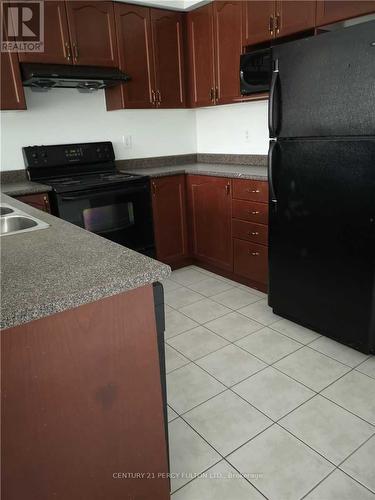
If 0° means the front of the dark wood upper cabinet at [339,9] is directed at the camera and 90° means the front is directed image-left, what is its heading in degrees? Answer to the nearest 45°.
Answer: approximately 45°

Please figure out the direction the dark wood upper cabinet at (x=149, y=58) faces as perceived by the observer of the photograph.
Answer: facing the viewer and to the right of the viewer

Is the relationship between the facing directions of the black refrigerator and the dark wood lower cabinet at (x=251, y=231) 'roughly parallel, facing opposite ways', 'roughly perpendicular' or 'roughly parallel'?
roughly parallel

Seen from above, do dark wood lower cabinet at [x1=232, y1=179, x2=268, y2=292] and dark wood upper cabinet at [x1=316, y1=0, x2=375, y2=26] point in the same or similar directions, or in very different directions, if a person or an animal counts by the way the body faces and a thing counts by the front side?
same or similar directions

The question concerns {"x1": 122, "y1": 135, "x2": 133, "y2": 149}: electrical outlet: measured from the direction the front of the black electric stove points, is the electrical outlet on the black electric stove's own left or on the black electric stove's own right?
on the black electric stove's own left

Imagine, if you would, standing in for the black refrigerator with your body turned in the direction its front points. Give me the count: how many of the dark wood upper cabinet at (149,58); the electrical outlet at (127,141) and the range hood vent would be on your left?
0

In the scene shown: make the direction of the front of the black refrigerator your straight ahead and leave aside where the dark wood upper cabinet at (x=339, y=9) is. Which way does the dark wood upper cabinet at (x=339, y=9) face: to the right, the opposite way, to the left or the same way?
the same way

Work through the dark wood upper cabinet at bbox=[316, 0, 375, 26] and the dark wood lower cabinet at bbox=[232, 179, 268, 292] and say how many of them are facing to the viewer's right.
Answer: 0

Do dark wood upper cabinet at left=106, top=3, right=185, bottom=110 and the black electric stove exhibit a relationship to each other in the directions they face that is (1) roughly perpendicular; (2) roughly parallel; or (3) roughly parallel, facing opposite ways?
roughly parallel

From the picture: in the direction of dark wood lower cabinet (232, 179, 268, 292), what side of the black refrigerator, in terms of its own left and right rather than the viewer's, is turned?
right

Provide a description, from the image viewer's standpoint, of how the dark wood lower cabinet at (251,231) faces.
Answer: facing the viewer and to the left of the viewer

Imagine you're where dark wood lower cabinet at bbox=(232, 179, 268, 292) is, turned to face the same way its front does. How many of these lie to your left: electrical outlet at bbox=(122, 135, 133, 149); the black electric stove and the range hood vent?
0

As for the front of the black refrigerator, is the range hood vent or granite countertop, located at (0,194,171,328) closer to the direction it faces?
the granite countertop
